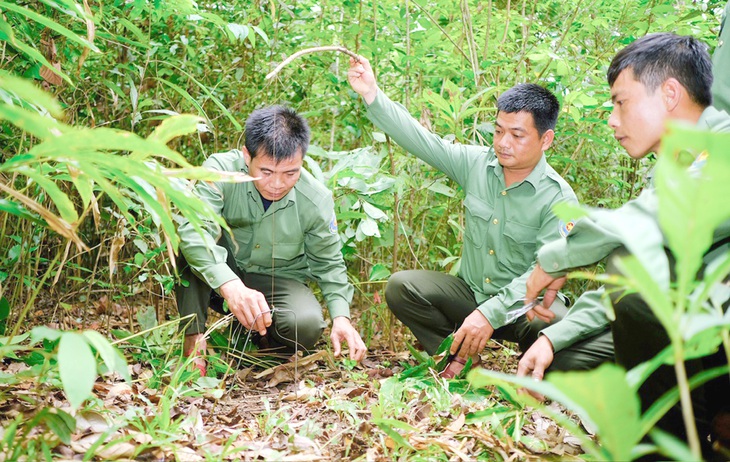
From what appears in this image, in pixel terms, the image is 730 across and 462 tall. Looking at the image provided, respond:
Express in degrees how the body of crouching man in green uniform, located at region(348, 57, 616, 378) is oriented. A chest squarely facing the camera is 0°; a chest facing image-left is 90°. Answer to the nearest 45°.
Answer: approximately 45°

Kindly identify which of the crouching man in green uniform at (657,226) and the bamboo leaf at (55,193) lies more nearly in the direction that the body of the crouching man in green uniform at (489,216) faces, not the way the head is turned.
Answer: the bamboo leaf

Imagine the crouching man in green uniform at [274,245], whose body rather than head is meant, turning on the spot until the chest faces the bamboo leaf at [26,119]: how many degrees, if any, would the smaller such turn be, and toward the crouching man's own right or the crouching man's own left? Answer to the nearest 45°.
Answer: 0° — they already face it

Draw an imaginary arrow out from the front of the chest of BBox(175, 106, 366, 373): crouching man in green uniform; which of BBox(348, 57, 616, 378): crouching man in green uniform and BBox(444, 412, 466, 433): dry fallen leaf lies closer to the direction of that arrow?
the dry fallen leaf

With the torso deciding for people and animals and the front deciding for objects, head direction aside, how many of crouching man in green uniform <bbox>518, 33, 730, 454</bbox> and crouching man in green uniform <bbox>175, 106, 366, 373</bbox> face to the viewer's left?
1

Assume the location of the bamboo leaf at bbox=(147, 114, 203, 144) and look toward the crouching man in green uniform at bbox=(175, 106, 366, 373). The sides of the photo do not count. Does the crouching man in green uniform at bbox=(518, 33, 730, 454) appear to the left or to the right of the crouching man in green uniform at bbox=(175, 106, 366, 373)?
right

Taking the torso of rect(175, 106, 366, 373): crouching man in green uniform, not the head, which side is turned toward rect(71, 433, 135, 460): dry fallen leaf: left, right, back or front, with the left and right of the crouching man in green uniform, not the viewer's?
front

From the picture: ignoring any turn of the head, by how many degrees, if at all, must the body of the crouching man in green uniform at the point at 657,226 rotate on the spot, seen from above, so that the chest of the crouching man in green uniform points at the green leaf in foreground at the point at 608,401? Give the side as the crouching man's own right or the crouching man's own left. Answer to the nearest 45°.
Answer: approximately 90° to the crouching man's own left

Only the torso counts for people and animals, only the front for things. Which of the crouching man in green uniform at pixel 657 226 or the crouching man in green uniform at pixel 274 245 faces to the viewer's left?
the crouching man in green uniform at pixel 657 226

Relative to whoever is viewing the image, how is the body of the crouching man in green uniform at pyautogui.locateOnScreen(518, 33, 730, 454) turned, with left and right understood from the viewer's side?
facing to the left of the viewer

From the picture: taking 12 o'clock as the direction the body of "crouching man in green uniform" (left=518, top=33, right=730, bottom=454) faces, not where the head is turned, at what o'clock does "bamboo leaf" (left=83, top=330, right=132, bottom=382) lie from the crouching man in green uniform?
The bamboo leaf is roughly at 10 o'clock from the crouching man in green uniform.

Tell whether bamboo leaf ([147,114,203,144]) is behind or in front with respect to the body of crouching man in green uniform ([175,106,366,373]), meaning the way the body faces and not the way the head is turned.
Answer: in front

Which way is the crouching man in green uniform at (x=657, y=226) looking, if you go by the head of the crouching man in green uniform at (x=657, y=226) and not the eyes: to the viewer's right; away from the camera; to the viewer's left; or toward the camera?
to the viewer's left

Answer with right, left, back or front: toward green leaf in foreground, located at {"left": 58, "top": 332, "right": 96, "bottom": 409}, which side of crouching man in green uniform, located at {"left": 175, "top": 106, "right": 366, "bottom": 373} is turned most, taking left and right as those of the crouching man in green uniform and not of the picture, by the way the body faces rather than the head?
front
